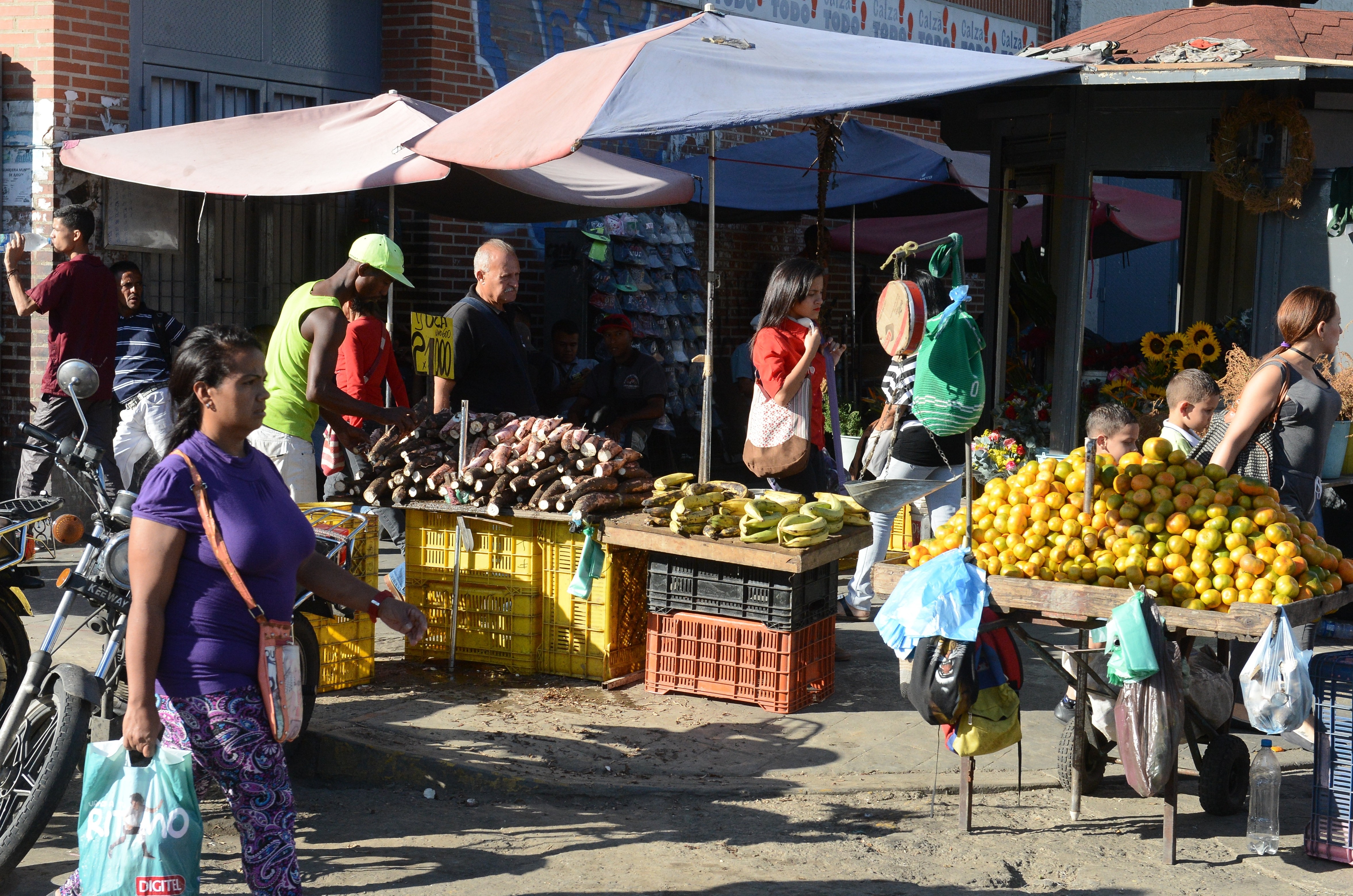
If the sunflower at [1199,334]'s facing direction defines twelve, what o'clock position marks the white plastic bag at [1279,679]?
The white plastic bag is roughly at 12 o'clock from the sunflower.

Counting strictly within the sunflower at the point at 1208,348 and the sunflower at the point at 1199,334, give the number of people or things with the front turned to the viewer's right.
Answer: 0

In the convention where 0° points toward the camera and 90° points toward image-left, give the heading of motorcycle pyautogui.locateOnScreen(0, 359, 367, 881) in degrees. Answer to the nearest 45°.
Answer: approximately 45°

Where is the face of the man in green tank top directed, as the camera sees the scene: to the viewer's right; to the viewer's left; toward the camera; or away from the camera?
to the viewer's right

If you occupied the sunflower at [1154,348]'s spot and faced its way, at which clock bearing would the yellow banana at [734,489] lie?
The yellow banana is roughly at 1 o'clock from the sunflower.

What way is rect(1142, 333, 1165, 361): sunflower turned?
toward the camera

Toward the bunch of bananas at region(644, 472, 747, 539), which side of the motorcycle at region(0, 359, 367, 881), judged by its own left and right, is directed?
back

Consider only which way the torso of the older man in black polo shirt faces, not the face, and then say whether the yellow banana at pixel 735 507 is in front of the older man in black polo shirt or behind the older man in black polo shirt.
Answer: in front

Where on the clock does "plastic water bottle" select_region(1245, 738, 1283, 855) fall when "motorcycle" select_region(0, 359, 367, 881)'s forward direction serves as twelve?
The plastic water bottle is roughly at 8 o'clock from the motorcycle.

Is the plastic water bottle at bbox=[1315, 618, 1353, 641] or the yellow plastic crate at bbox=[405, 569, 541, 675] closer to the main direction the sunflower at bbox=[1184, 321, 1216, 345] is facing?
the plastic water bottle
